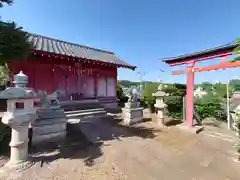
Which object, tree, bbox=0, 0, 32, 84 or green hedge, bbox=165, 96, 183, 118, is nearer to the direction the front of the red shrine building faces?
the green hedge

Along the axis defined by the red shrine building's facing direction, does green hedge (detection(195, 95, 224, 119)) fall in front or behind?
in front

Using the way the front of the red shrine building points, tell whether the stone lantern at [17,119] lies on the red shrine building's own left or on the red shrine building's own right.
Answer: on the red shrine building's own right

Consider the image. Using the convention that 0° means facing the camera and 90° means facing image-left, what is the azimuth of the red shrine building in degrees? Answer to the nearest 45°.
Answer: approximately 315°

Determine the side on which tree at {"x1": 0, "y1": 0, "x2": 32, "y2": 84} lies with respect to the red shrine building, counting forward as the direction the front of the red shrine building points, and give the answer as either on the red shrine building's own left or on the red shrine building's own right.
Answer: on the red shrine building's own right

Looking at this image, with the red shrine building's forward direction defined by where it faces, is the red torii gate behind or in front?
in front

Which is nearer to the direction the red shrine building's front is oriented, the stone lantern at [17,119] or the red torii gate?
the red torii gate

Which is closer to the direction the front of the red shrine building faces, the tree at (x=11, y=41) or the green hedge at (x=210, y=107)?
the green hedge
